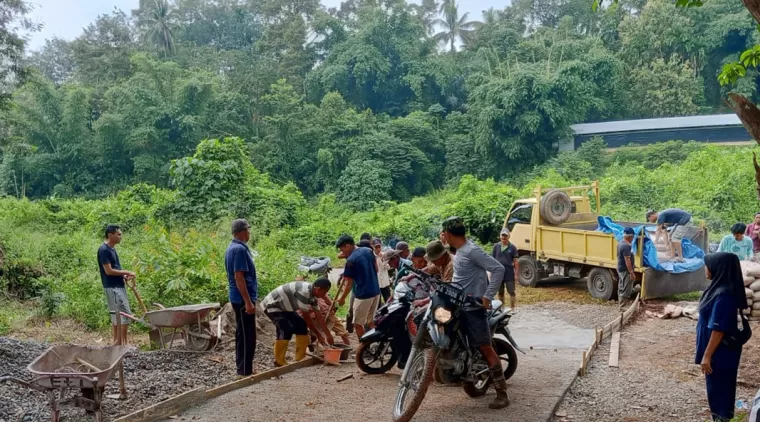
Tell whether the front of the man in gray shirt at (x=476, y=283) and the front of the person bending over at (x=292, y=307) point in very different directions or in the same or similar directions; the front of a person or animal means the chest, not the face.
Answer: very different directions

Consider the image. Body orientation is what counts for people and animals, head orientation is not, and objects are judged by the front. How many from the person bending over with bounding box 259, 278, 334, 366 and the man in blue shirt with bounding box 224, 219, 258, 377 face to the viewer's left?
0

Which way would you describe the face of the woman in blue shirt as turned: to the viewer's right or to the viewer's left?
to the viewer's left

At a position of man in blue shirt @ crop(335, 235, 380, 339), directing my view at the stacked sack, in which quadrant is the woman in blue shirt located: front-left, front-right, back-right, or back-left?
front-right

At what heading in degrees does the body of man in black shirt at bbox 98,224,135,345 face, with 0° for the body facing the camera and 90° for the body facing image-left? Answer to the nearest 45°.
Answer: approximately 270°

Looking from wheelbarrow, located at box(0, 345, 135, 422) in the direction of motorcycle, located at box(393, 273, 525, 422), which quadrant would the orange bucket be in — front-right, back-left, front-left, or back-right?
front-left

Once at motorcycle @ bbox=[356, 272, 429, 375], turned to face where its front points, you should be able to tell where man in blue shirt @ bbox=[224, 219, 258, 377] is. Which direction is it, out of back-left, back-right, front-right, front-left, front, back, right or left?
front-right

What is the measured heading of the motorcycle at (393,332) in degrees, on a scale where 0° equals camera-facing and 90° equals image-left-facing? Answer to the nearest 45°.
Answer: approximately 45°

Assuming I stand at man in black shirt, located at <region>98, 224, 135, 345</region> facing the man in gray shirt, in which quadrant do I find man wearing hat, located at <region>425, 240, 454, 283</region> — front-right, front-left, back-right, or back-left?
front-left

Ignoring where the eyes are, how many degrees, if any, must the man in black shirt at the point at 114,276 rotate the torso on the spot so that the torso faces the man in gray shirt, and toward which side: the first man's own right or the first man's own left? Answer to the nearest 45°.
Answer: approximately 45° to the first man's own right

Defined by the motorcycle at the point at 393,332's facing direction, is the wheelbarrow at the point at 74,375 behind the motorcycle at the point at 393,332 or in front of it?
in front

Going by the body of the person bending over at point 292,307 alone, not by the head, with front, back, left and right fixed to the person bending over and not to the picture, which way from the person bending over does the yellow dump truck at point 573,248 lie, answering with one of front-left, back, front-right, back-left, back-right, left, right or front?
front-left

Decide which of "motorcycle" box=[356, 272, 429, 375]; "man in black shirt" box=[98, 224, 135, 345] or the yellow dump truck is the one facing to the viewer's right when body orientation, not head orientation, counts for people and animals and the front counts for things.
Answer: the man in black shirt

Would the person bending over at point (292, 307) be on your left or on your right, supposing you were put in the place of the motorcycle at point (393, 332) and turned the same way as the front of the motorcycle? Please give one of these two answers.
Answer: on your right

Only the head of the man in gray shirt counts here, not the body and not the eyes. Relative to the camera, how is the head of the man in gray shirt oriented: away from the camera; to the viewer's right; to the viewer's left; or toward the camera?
to the viewer's left

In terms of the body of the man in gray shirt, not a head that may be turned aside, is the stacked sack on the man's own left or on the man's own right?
on the man's own right

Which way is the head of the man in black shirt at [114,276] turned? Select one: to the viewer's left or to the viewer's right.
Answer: to the viewer's right
